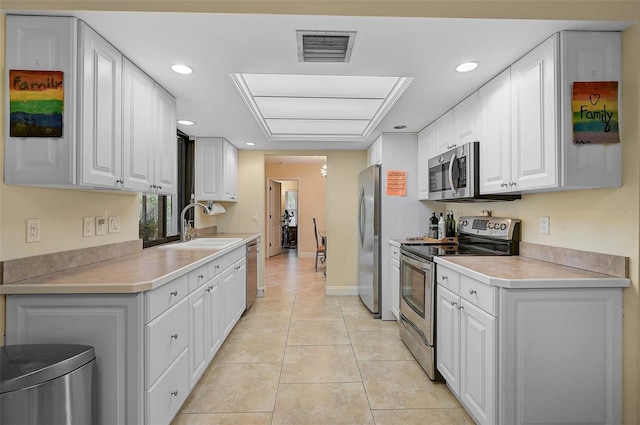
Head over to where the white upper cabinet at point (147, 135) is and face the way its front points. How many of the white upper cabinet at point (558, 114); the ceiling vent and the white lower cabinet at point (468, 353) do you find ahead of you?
3

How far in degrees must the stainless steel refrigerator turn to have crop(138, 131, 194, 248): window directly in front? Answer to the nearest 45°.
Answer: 0° — it already faces it

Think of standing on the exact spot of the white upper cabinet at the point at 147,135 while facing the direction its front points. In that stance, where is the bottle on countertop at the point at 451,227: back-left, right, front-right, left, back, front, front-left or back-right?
front-left

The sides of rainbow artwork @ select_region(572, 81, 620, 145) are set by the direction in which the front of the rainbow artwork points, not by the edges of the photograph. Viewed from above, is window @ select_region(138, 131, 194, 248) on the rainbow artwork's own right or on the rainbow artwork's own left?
on the rainbow artwork's own right

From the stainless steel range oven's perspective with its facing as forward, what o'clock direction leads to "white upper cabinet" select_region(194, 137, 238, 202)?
The white upper cabinet is roughly at 2 o'clock from the stainless steel range oven.

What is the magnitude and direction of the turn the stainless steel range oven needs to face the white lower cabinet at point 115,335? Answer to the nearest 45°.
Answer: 0° — it already faces it

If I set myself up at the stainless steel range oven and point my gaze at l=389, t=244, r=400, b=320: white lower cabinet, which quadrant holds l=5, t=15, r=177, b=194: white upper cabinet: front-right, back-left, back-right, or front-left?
back-left

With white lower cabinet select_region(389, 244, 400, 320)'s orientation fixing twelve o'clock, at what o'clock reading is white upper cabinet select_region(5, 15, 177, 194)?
The white upper cabinet is roughly at 10 o'clock from the white lower cabinet.

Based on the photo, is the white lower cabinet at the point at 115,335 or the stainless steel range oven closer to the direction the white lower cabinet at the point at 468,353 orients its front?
the white lower cabinet

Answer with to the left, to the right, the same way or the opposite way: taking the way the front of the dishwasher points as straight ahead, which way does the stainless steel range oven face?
the opposite way

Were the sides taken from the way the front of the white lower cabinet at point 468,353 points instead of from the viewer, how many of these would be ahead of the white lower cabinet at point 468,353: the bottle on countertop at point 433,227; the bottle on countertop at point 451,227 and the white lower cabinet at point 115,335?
1
